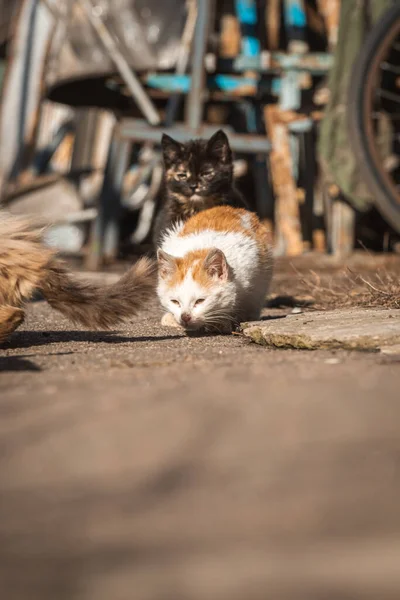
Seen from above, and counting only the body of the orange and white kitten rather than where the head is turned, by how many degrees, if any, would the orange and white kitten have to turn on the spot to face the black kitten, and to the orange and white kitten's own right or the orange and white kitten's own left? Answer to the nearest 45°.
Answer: approximately 135° to the orange and white kitten's own right

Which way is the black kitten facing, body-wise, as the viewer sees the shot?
toward the camera

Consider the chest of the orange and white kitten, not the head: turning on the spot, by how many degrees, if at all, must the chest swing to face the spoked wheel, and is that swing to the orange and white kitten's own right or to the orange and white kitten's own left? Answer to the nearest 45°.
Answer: approximately 180°

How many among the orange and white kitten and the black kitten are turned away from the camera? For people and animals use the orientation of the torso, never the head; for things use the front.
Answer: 0

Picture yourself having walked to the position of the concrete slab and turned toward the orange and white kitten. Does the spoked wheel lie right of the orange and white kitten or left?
right

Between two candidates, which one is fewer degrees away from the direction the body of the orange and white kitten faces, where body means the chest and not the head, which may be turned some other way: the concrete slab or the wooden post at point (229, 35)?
the concrete slab

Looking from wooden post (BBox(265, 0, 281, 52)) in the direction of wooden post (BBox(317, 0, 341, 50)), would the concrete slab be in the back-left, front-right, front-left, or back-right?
front-right

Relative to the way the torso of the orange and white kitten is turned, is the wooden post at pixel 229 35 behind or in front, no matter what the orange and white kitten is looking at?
behind

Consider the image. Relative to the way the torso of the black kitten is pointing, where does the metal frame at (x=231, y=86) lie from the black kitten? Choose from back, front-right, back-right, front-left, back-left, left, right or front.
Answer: back

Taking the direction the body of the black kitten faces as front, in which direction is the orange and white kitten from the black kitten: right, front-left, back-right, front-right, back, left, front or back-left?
front

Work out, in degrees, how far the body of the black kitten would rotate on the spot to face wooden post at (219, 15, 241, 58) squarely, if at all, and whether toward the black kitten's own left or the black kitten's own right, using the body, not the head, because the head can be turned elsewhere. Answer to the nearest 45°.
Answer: approximately 180°
